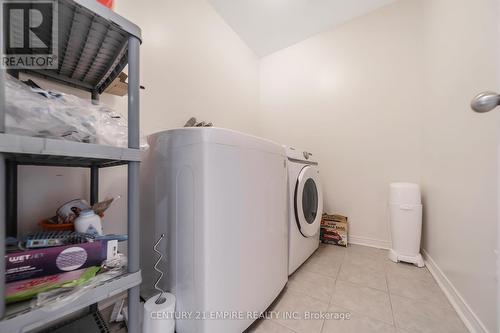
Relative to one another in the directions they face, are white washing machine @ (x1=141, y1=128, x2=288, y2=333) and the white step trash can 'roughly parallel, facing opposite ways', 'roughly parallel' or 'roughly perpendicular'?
roughly perpendicular

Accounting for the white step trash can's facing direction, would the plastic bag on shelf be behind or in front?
in front

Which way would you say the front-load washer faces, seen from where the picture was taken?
facing to the right of the viewer

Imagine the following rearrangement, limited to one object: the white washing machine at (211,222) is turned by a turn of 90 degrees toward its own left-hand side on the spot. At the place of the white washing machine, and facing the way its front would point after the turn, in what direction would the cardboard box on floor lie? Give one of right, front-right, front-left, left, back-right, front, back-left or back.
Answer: front

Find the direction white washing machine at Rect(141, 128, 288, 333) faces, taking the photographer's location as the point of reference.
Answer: facing the viewer and to the right of the viewer

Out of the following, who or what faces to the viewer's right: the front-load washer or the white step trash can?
the front-load washer

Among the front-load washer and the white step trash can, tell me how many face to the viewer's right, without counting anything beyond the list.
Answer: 1

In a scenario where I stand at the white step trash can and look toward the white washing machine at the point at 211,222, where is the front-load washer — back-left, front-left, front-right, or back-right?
front-right

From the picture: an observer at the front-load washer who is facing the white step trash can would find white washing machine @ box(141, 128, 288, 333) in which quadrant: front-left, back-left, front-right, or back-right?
back-right
